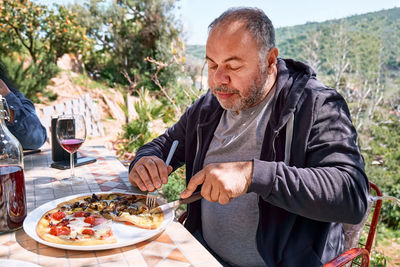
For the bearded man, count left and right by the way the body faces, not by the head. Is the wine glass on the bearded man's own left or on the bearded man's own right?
on the bearded man's own right

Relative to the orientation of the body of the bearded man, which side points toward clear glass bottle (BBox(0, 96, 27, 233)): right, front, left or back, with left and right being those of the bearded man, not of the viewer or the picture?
front

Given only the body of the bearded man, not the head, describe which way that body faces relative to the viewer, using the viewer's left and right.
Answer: facing the viewer and to the left of the viewer

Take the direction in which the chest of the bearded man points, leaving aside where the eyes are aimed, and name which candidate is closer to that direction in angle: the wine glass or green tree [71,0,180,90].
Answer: the wine glass

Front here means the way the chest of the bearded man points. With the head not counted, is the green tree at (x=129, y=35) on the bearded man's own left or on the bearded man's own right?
on the bearded man's own right

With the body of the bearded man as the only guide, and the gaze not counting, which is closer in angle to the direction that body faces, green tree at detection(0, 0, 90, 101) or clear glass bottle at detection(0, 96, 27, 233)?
the clear glass bottle

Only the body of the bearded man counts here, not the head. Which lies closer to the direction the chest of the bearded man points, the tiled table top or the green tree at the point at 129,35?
the tiled table top

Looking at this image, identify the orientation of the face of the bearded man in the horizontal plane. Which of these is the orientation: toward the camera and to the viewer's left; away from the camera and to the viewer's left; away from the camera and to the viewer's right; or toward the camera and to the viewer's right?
toward the camera and to the viewer's left

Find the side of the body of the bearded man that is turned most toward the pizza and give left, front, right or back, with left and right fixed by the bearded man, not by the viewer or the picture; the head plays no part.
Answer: front

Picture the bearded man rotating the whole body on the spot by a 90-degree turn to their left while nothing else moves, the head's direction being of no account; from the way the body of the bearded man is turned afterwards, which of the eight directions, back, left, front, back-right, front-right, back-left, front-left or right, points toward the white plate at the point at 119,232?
right

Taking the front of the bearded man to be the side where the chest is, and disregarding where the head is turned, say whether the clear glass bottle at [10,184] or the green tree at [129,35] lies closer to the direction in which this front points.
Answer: the clear glass bottle

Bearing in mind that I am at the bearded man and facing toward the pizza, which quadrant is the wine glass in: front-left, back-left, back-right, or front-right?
front-right

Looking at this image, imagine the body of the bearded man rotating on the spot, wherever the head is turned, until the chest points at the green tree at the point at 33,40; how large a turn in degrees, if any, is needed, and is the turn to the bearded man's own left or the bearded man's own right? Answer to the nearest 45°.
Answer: approximately 90° to the bearded man's own right
